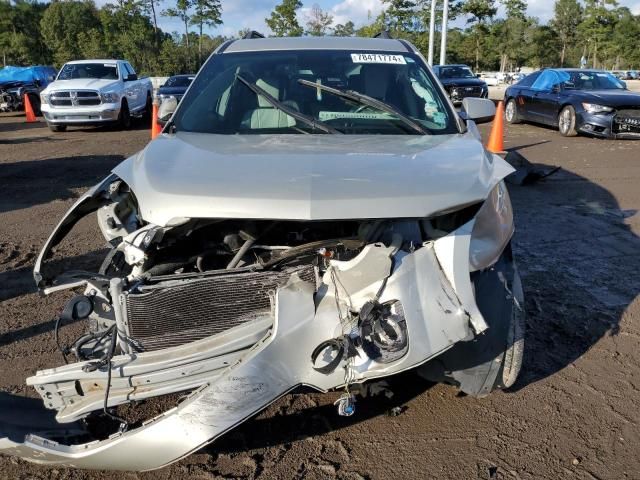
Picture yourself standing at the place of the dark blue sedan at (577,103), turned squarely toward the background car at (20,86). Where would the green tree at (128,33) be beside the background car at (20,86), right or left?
right

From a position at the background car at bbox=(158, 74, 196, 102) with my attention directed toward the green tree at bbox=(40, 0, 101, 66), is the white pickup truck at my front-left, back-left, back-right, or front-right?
back-left

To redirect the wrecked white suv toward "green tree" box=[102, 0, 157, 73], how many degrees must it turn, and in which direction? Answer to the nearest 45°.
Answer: approximately 180°

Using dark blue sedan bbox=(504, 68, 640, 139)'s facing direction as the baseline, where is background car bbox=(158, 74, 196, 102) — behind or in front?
behind

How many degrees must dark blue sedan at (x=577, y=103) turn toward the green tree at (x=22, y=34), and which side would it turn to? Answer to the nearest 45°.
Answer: approximately 180°

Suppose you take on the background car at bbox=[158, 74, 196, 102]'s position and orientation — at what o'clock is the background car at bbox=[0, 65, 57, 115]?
the background car at bbox=[0, 65, 57, 115] is roughly at 3 o'clock from the background car at bbox=[158, 74, 196, 102].

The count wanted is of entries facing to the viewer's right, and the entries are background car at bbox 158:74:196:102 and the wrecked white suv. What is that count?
0

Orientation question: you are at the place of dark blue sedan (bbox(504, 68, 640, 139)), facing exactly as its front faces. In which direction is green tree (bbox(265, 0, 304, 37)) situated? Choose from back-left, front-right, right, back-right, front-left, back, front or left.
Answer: back

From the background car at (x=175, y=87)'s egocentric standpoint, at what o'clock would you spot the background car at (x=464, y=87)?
the background car at (x=464, y=87) is roughly at 8 o'clock from the background car at (x=175, y=87).

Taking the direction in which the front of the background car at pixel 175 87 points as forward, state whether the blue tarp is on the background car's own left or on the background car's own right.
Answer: on the background car's own right

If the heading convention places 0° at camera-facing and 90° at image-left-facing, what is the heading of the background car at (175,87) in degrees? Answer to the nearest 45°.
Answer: approximately 45°

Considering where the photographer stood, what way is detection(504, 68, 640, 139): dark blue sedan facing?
facing the viewer and to the right of the viewer

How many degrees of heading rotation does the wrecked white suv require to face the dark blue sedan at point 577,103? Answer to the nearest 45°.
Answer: approximately 135° to its left

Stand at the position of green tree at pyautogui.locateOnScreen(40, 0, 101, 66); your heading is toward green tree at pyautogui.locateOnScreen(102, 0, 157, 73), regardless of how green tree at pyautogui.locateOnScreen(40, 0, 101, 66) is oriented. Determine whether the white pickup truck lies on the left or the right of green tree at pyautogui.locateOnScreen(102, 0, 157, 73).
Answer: right

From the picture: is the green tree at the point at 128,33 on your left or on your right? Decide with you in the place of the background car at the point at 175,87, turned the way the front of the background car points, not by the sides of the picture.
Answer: on your right

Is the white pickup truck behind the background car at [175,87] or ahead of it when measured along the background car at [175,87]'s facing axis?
ahead

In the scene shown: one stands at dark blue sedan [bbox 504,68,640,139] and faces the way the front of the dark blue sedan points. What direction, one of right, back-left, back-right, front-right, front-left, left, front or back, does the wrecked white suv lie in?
front-right
